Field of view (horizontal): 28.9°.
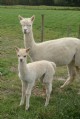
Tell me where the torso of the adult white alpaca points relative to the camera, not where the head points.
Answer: to the viewer's left
